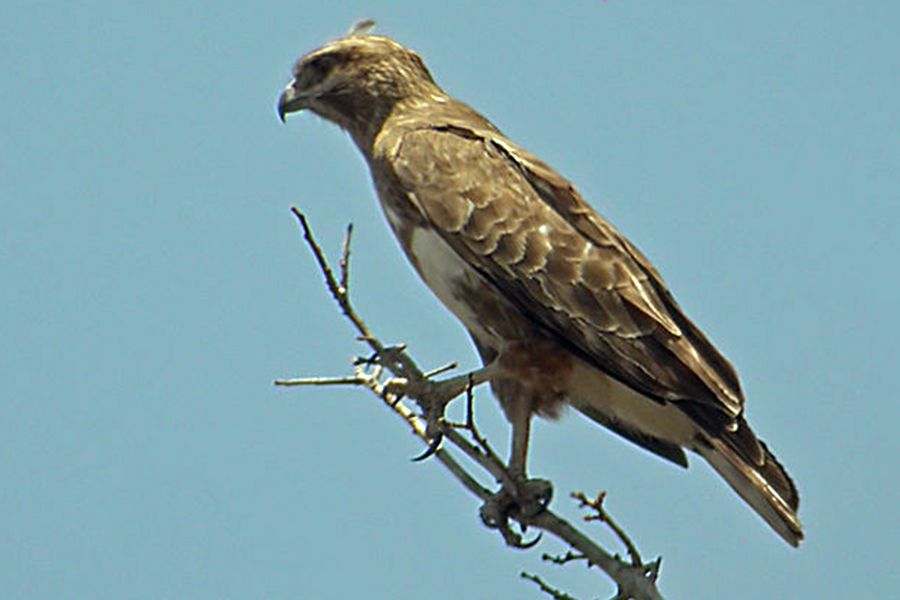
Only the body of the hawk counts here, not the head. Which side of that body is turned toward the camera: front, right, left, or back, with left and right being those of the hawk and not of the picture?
left
